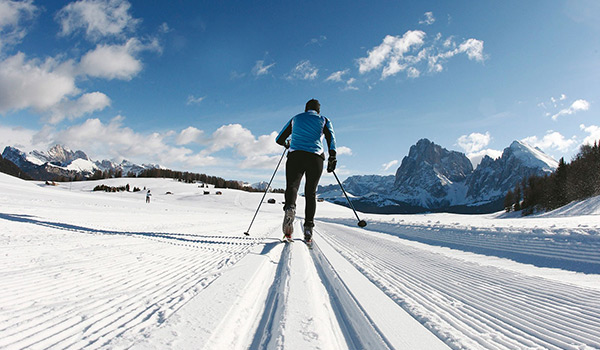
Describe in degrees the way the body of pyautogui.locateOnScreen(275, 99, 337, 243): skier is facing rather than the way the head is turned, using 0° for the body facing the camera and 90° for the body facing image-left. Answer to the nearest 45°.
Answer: approximately 180°
